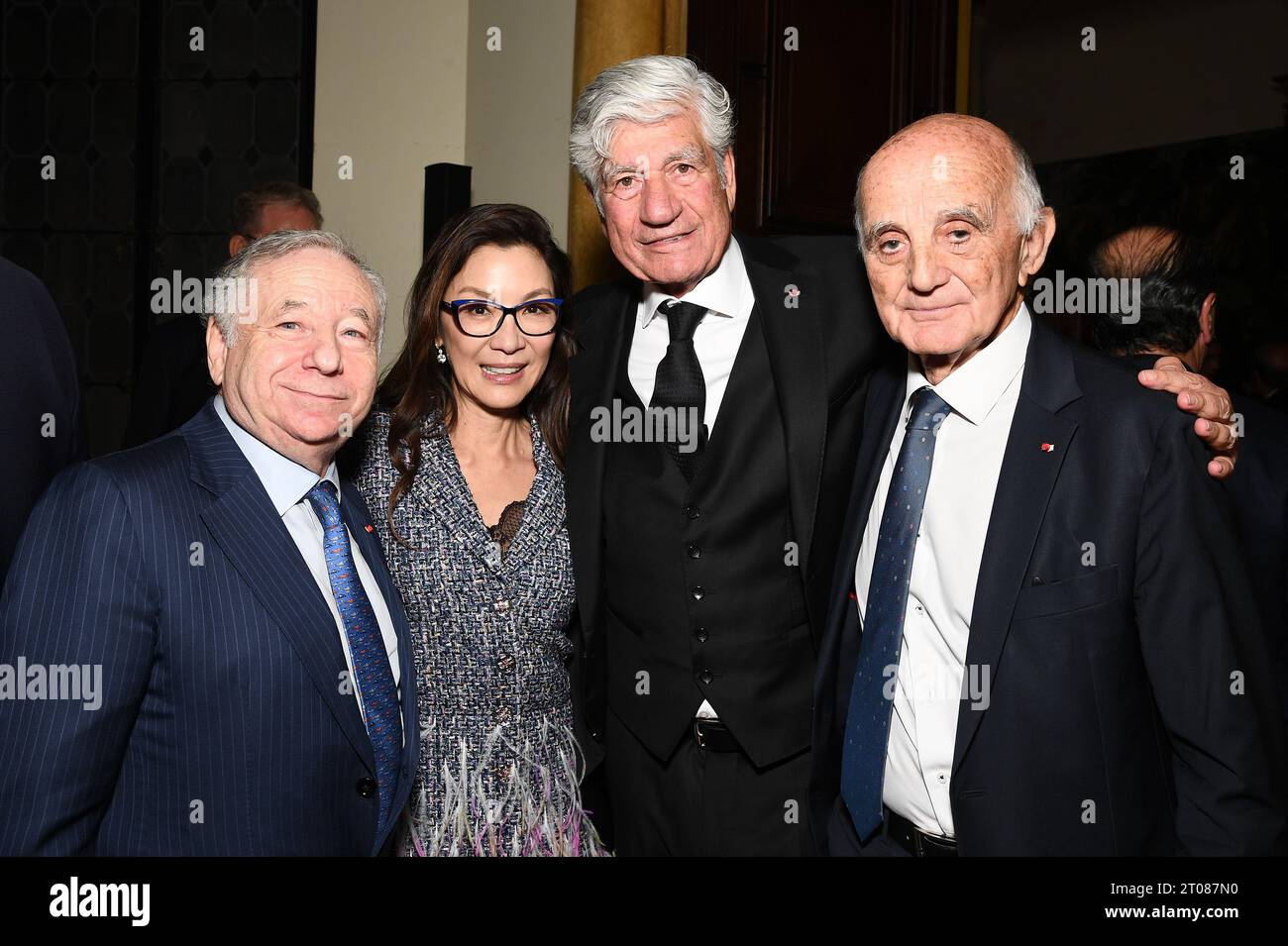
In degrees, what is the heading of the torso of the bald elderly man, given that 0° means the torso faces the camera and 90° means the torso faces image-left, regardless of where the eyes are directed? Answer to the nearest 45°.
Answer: approximately 45°

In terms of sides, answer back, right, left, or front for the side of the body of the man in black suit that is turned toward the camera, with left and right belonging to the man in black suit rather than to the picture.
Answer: front

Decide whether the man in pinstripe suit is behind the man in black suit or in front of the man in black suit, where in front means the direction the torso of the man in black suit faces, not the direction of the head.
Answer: in front

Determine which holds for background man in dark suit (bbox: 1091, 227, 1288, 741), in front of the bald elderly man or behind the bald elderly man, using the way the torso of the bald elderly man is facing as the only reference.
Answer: behind

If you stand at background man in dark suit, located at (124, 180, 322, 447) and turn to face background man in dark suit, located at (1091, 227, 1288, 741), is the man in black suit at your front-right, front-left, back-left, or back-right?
front-right
